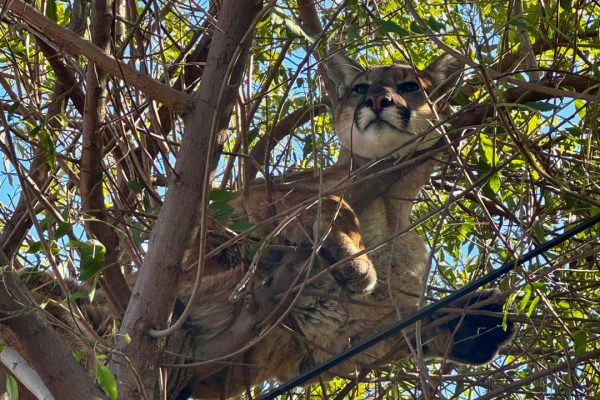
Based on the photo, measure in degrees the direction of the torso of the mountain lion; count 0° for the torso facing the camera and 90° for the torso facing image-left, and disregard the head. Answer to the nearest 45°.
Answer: approximately 315°
